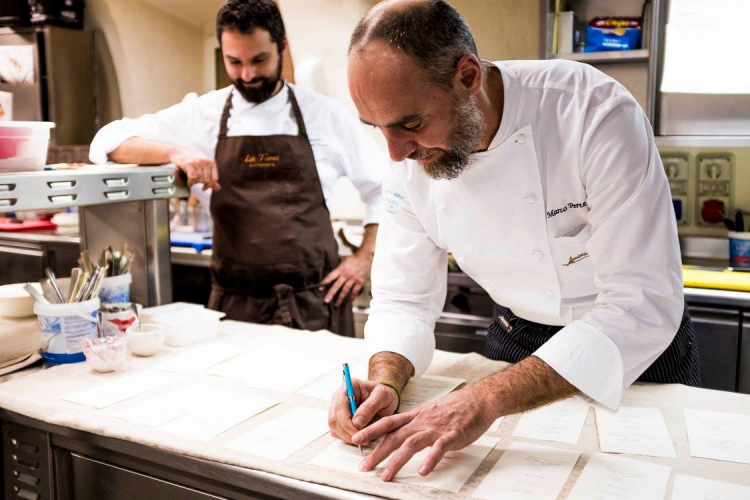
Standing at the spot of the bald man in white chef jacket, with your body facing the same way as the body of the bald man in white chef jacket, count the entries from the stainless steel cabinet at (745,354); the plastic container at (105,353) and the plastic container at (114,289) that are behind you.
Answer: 1

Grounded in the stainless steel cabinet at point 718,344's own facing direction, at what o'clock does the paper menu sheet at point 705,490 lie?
The paper menu sheet is roughly at 12 o'clock from the stainless steel cabinet.

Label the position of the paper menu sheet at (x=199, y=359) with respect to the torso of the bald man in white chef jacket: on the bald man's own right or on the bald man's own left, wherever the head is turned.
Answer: on the bald man's own right

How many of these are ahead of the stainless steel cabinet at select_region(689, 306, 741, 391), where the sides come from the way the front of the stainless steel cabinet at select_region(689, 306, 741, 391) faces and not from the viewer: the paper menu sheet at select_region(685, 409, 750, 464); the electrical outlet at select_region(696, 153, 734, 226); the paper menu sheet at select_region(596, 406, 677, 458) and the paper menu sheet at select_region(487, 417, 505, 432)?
3

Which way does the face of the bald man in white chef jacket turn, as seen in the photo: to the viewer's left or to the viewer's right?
to the viewer's left

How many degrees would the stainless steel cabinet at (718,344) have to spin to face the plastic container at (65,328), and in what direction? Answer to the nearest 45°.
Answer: approximately 45° to its right

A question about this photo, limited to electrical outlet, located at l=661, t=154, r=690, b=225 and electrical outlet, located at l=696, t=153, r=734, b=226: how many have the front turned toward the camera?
2

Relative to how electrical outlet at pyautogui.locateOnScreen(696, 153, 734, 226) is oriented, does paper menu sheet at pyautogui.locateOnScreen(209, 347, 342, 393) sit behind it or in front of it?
in front

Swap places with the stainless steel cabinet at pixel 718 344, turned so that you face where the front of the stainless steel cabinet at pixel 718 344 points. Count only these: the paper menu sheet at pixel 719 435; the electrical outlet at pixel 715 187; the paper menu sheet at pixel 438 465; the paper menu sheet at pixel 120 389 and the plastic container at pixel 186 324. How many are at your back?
1

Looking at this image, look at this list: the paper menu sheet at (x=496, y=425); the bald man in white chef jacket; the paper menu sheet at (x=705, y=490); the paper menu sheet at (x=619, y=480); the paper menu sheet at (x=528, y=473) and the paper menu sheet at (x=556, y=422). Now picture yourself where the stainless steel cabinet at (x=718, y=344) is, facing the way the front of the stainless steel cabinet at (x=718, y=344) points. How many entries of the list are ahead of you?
6

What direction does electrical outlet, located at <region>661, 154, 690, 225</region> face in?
toward the camera

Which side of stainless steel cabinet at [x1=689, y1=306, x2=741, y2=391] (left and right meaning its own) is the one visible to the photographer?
front

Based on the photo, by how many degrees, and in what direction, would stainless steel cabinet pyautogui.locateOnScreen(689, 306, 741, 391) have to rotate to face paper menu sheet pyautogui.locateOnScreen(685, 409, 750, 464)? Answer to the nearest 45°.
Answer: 0° — it already faces it

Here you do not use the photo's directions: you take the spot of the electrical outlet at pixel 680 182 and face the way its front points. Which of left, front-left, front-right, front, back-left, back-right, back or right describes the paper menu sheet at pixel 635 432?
front

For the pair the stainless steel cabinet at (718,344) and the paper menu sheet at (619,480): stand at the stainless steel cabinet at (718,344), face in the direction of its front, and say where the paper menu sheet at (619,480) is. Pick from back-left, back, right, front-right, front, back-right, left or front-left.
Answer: front

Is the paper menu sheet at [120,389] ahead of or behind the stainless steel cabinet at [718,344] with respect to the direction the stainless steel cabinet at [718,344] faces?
ahead
